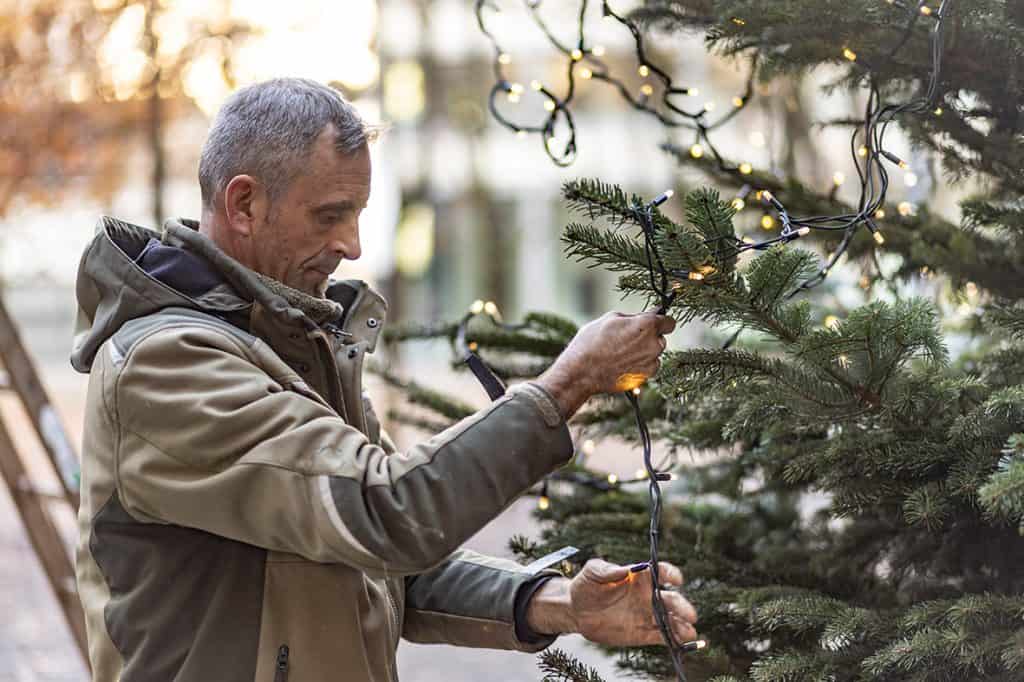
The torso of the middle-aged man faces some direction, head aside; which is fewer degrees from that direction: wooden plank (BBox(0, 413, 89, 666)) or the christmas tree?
the christmas tree

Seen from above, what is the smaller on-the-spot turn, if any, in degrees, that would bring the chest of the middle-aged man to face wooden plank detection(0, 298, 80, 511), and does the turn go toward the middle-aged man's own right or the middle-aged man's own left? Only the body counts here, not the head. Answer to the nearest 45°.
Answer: approximately 135° to the middle-aged man's own left

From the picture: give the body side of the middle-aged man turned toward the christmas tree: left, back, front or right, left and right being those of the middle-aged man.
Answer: front

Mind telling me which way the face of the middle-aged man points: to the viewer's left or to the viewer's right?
to the viewer's right

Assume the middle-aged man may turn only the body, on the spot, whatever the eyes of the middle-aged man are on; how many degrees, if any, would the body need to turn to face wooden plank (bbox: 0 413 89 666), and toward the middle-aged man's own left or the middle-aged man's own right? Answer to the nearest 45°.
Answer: approximately 135° to the middle-aged man's own left

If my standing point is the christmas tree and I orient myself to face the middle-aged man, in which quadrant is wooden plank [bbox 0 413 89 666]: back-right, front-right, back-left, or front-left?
front-right

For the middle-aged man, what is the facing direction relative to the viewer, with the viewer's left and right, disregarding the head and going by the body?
facing to the right of the viewer
